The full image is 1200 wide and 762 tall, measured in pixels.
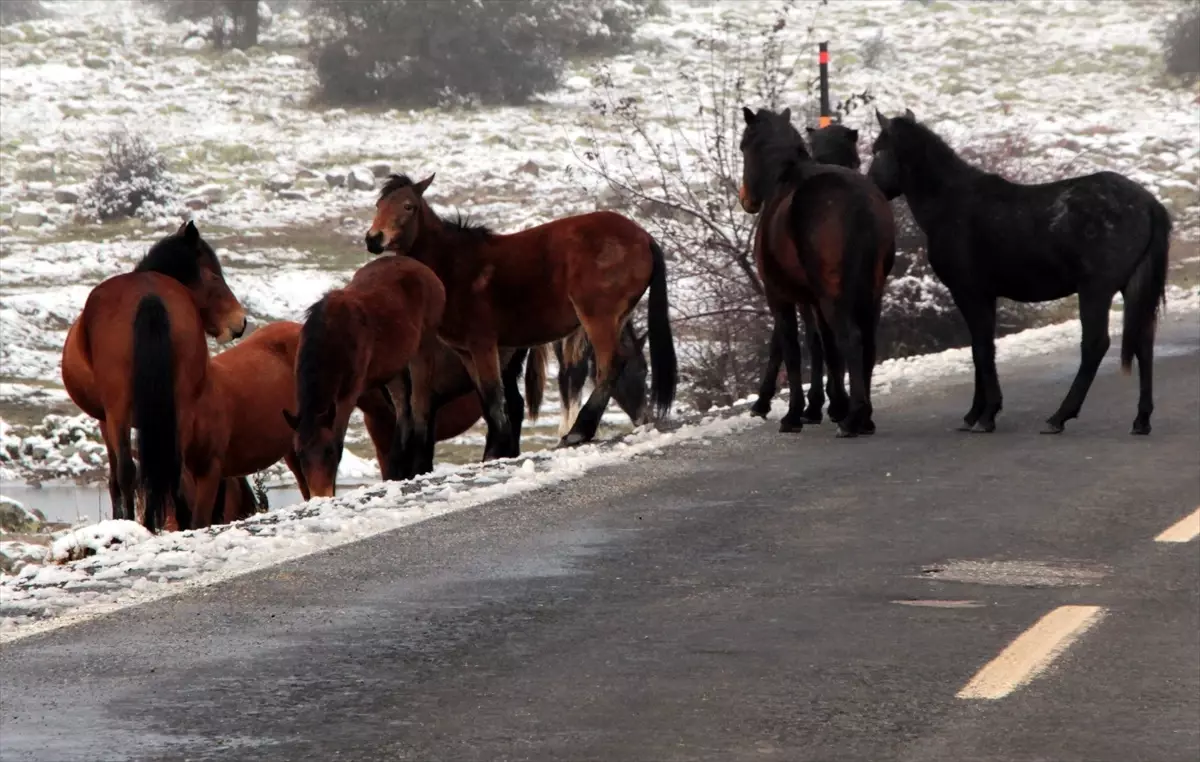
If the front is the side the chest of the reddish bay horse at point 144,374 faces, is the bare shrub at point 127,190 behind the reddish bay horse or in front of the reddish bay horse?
in front

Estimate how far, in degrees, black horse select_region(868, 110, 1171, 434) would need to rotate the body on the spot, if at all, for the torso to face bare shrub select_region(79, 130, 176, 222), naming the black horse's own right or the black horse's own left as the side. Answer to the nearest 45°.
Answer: approximately 45° to the black horse's own right

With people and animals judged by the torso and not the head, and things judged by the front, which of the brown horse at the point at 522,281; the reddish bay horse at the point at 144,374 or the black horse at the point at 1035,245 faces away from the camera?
the reddish bay horse

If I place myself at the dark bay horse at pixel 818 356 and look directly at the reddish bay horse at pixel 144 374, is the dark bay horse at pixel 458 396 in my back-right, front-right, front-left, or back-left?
front-right

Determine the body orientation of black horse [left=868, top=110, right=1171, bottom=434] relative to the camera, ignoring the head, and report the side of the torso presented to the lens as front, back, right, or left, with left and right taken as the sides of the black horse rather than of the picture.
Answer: left

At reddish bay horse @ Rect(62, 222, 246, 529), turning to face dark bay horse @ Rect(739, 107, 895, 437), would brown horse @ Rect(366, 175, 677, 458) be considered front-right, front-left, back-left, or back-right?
front-left

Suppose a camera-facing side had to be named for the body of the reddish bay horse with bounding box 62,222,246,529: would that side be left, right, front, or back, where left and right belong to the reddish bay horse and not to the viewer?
back

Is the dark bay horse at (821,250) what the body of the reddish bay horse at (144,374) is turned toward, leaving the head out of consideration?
no

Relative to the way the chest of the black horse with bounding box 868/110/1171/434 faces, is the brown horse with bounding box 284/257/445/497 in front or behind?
in front

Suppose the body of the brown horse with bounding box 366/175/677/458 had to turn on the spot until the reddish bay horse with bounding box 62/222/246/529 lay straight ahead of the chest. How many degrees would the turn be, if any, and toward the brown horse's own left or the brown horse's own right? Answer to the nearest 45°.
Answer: approximately 45° to the brown horse's own left

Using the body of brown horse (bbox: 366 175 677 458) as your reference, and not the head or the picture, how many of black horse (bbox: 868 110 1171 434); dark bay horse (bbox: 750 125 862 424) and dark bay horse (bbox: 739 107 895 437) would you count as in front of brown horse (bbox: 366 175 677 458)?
0

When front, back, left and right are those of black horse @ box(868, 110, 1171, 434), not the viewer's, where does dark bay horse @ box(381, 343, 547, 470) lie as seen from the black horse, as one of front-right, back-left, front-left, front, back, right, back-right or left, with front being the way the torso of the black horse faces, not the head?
front

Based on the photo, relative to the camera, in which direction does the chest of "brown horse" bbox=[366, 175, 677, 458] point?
to the viewer's left

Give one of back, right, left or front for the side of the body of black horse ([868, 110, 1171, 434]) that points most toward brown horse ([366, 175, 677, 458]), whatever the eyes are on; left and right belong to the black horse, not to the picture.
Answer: front

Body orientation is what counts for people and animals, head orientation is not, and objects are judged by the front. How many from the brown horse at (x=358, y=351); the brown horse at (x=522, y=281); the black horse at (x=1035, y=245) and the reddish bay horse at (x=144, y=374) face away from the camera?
1

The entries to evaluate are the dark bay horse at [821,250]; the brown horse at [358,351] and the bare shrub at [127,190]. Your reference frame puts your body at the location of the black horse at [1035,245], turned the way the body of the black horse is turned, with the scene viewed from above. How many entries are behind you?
0

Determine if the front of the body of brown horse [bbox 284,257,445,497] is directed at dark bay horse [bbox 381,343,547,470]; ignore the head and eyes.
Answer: no

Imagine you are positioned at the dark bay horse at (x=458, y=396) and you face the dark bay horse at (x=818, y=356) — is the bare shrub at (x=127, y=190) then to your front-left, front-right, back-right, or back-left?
back-left
